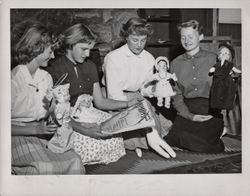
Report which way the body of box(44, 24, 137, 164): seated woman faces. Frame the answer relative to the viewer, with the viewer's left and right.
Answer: facing the viewer and to the right of the viewer

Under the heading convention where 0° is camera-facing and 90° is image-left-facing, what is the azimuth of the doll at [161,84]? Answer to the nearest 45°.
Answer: approximately 0°

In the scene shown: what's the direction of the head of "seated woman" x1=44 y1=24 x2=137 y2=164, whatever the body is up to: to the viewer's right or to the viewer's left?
to the viewer's right
